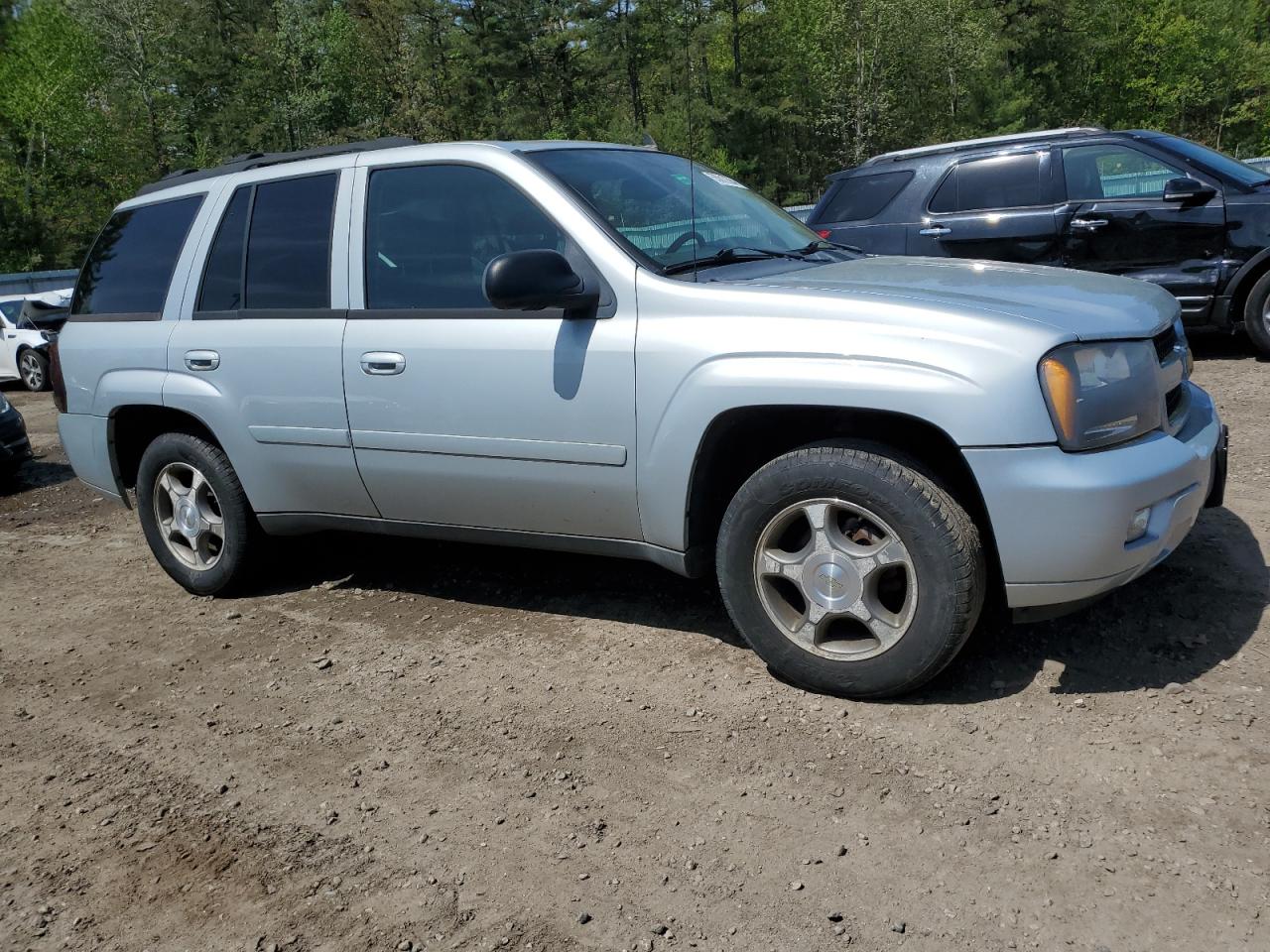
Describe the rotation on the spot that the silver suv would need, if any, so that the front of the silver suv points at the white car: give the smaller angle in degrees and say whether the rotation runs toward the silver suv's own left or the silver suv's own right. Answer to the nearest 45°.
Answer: approximately 180°

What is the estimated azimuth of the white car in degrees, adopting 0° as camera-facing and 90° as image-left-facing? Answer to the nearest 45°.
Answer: approximately 315°

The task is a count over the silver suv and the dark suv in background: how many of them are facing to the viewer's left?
0

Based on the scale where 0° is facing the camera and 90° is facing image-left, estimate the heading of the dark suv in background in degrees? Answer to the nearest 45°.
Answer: approximately 270°

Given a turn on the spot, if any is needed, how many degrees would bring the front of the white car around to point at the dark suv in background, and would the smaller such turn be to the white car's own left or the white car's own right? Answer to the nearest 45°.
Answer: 0° — it already faces it

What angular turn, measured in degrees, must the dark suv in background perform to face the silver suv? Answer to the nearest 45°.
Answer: approximately 90° to its right

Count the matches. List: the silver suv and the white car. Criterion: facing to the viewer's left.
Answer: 0

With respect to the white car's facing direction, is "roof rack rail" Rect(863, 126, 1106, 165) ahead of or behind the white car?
ahead
